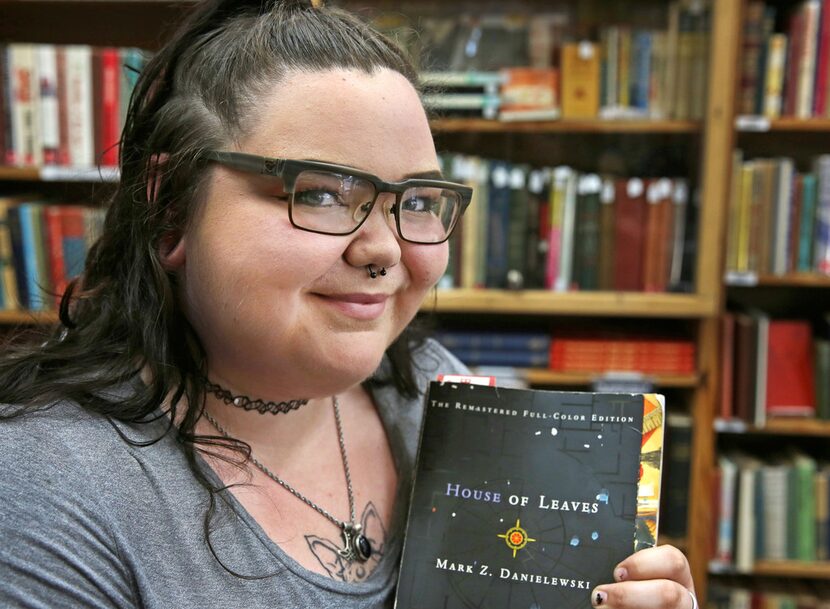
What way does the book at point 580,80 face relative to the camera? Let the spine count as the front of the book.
toward the camera

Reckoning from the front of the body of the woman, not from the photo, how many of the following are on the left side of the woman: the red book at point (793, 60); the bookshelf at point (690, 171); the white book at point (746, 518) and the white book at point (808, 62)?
4

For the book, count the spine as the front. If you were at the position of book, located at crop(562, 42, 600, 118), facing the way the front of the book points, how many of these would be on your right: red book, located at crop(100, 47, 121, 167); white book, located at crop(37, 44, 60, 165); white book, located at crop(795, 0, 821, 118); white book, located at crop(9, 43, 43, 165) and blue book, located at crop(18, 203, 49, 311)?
4

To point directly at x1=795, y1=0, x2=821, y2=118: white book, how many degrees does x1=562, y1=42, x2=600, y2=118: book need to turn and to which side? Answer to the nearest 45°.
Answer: approximately 90° to its left

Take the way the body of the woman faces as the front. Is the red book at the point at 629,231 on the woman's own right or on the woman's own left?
on the woman's own left

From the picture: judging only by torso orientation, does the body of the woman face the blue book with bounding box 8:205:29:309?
no

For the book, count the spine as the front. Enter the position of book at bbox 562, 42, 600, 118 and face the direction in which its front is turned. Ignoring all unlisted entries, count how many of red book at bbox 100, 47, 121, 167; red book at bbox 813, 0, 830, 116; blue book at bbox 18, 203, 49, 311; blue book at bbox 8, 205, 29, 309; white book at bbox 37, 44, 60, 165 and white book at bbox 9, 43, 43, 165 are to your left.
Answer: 1

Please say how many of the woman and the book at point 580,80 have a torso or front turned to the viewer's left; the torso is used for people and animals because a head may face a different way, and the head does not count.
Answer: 0

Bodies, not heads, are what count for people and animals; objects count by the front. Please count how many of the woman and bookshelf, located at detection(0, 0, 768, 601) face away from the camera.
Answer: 0

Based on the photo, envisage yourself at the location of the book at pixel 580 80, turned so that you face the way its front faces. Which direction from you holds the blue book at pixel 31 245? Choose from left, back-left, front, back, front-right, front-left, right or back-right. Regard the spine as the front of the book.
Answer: right

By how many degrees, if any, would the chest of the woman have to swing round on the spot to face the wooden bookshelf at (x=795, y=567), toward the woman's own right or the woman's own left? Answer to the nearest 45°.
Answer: approximately 90° to the woman's own left

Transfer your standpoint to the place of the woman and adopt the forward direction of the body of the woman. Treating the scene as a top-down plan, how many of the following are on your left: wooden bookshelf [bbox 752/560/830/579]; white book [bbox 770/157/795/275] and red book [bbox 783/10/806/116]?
3

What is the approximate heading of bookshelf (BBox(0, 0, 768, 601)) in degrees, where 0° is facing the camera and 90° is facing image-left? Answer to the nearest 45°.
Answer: approximately 0°

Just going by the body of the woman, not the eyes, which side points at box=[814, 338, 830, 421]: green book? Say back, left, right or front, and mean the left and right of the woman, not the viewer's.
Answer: left

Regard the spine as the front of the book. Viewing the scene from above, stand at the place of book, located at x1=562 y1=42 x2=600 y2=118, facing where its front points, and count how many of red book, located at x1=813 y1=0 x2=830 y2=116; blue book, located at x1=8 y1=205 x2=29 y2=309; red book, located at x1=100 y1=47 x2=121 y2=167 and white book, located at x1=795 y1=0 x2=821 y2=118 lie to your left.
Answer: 2
